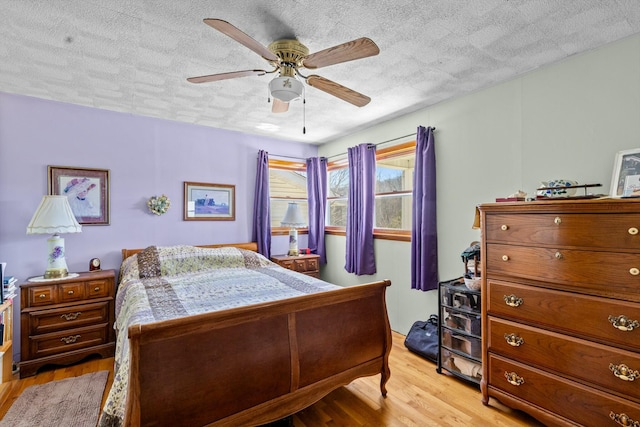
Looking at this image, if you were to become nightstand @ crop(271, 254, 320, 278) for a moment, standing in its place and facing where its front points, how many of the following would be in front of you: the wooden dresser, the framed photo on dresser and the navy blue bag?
3

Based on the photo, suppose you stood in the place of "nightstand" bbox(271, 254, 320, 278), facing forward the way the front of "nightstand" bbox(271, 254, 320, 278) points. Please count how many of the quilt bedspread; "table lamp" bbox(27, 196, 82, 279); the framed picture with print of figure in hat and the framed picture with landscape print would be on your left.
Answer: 0

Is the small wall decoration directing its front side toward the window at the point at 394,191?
no

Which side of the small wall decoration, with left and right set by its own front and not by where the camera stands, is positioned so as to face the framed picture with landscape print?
left

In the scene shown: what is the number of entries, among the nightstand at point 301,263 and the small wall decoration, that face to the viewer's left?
0

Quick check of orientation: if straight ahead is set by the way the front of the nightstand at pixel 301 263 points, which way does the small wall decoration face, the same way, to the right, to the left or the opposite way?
the same way

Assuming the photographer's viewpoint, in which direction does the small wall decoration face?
facing the viewer

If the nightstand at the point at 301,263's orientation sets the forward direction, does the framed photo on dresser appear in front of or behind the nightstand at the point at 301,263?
in front

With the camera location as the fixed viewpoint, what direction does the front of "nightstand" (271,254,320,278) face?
facing the viewer and to the right of the viewer

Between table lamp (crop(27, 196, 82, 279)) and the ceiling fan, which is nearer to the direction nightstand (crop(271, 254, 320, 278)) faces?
the ceiling fan

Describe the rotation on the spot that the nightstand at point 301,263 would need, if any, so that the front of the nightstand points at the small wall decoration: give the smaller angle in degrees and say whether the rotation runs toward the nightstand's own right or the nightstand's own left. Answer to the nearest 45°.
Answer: approximately 135° to the nightstand's own right

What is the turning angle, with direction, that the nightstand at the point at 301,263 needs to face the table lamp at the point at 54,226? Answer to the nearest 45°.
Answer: approximately 90° to its right

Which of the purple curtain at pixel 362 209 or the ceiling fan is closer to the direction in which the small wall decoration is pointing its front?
the ceiling fan

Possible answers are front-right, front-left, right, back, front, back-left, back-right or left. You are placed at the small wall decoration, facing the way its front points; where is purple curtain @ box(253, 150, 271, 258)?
left

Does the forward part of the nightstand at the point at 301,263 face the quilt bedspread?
no

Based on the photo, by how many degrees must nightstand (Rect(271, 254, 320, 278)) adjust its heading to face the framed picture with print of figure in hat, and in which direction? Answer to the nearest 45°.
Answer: approximately 135° to its right

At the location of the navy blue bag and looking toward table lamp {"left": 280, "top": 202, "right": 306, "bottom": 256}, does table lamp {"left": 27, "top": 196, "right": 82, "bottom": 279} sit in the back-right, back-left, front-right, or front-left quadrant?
front-left
